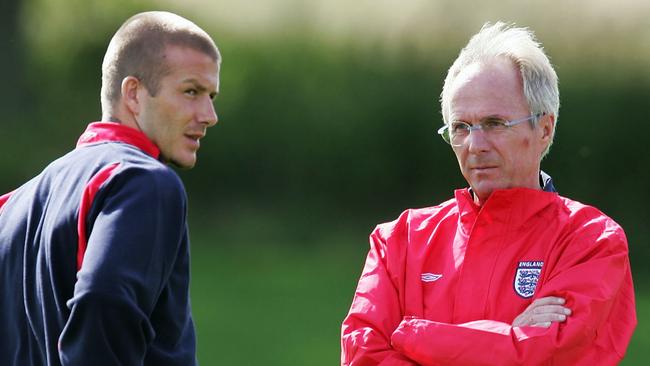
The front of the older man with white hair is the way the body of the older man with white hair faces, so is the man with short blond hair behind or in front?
in front

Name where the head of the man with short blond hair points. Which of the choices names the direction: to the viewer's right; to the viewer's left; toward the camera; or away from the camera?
to the viewer's right

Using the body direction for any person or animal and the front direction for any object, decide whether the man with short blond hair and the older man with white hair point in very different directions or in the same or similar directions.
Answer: very different directions

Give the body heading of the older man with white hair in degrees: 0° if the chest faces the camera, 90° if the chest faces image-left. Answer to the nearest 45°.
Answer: approximately 45°

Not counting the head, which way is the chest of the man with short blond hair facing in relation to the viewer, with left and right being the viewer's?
facing away from the viewer and to the right of the viewer
